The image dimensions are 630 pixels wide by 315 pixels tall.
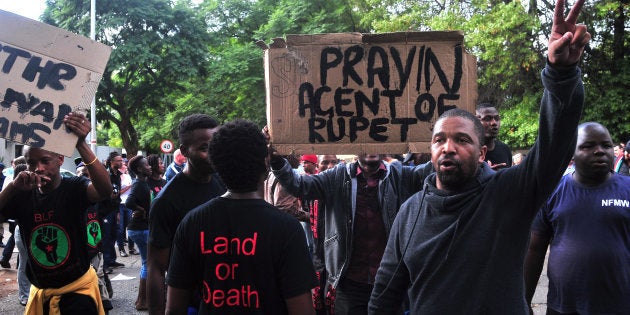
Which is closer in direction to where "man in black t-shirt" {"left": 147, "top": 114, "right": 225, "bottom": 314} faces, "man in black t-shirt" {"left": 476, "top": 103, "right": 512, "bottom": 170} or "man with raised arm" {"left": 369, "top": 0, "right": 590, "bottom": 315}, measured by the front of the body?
the man with raised arm

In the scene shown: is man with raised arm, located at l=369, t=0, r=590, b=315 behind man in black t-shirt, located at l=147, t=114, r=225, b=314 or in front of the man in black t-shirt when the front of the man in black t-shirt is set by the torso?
in front

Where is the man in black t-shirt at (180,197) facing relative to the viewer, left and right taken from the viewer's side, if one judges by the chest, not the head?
facing the viewer and to the right of the viewer

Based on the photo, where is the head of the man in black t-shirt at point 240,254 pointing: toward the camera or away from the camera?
away from the camera

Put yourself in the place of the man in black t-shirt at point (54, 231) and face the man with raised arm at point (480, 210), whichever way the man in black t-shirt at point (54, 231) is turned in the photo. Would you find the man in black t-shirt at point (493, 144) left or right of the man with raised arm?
left

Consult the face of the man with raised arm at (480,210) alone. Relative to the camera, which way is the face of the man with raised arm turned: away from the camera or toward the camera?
toward the camera

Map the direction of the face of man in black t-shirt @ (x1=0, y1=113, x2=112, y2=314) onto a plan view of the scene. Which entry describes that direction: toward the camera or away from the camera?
toward the camera

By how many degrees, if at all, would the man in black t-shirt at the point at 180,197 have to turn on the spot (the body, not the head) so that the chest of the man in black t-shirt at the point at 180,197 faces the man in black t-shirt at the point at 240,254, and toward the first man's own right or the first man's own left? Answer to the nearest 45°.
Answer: approximately 45° to the first man's own right

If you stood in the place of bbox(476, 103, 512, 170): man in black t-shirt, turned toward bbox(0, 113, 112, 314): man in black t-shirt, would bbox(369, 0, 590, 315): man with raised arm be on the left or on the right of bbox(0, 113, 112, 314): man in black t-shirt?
left

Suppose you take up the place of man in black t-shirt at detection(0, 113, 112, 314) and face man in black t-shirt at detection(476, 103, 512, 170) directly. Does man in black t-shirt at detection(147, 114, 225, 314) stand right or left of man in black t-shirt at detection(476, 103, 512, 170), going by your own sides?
right
